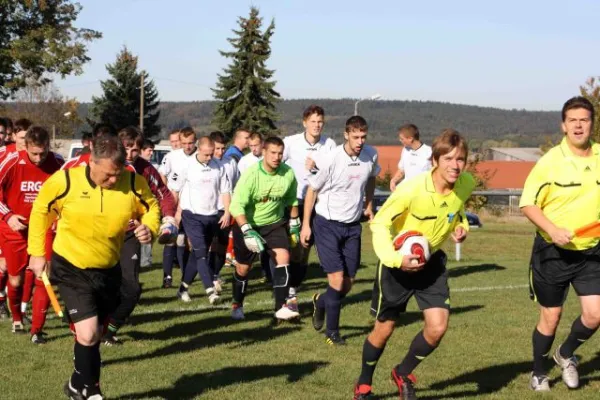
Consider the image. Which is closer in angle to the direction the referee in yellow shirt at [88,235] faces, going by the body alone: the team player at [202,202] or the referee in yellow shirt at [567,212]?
the referee in yellow shirt

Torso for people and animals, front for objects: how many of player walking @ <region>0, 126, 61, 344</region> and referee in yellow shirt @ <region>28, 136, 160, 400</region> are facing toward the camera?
2

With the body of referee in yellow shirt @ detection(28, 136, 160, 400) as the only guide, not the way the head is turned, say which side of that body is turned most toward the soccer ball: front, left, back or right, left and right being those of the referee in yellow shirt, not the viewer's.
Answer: left

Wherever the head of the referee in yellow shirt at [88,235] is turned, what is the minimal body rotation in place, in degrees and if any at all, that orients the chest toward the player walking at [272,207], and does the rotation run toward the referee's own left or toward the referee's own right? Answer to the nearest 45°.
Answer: approximately 135° to the referee's own left

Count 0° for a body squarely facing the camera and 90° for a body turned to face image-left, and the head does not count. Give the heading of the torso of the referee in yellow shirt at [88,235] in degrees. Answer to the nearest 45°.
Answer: approximately 0°

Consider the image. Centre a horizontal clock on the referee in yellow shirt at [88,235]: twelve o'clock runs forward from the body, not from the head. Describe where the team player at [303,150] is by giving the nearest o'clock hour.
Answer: The team player is roughly at 7 o'clock from the referee in yellow shirt.

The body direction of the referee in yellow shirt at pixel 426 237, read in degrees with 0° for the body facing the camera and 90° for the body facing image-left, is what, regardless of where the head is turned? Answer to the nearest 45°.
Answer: approximately 315°

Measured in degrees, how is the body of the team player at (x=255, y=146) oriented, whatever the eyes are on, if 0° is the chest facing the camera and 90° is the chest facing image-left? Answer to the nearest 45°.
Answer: approximately 315°

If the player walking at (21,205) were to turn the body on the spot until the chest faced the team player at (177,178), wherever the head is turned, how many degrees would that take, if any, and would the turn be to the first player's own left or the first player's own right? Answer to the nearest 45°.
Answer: approximately 135° to the first player's own left

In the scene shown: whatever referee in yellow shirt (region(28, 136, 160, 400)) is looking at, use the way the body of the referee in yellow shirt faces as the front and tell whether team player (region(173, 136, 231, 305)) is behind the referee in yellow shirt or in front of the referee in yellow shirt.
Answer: behind

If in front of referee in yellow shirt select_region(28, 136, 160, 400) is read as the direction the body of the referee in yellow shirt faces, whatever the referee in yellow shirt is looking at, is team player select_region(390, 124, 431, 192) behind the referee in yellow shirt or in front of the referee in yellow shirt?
behind

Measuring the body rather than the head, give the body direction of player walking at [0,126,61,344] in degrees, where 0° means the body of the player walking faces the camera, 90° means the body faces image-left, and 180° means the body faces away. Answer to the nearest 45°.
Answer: approximately 0°
